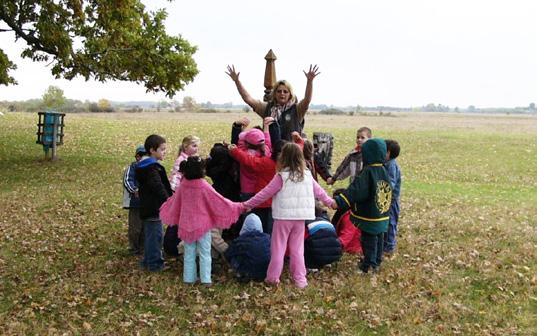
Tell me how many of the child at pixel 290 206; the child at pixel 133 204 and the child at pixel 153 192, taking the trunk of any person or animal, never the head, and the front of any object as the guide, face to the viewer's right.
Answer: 2

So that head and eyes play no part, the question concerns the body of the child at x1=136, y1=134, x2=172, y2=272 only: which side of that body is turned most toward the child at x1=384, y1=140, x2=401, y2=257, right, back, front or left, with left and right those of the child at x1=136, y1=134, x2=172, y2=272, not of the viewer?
front

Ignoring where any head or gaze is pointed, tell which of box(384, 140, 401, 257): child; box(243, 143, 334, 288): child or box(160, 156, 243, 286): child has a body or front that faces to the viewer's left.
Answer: box(384, 140, 401, 257): child

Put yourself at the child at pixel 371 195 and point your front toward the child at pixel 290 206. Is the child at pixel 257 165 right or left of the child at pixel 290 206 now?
right

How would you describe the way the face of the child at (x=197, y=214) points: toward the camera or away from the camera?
away from the camera

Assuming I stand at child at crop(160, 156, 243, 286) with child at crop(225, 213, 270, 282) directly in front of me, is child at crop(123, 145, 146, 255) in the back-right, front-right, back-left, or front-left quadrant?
back-left

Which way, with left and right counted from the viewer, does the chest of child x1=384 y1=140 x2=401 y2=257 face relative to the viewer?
facing to the left of the viewer

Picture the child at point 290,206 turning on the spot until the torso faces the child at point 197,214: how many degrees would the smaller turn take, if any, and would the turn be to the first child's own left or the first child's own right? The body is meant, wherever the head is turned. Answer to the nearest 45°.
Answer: approximately 90° to the first child's own left

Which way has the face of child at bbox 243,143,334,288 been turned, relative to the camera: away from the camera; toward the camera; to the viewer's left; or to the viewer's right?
away from the camera

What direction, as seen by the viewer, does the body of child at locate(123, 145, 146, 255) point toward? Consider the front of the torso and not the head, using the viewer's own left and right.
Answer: facing to the right of the viewer

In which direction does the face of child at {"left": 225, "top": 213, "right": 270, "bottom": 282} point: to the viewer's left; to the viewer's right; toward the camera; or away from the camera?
away from the camera

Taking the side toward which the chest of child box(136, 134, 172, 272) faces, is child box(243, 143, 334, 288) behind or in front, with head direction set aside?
in front

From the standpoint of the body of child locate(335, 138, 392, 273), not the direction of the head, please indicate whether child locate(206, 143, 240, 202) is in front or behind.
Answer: in front

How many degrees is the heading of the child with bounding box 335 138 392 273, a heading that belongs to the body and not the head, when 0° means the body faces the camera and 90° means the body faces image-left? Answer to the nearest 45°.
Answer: approximately 135°

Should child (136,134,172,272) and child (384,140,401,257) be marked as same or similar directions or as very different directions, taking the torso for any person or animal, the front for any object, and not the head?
very different directions

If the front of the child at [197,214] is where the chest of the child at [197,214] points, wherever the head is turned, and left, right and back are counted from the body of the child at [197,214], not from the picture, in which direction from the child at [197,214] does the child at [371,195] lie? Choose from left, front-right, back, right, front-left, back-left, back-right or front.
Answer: right

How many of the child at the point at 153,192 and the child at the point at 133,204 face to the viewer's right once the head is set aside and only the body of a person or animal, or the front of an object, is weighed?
2

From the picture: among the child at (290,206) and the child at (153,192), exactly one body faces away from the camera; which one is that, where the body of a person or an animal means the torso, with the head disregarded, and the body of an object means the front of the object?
the child at (290,206)

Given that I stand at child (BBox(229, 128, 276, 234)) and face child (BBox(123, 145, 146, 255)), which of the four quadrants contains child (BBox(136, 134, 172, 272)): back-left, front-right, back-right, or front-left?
front-left

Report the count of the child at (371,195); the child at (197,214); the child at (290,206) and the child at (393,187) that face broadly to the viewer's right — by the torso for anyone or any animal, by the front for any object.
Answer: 0

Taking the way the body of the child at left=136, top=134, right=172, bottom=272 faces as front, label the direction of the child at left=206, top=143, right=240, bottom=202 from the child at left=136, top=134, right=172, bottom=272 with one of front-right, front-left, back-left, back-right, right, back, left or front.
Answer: front-left
